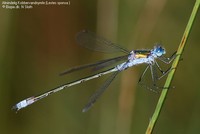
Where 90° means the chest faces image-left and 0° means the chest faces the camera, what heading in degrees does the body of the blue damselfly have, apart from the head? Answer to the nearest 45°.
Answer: approximately 270°
